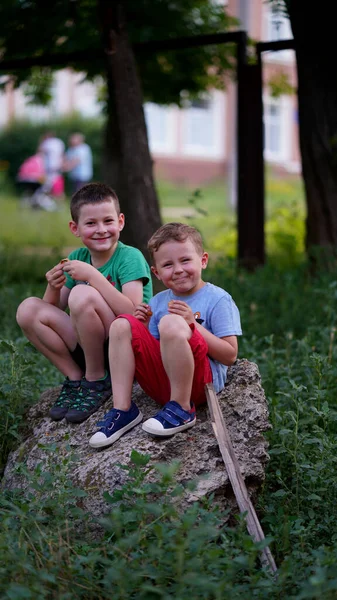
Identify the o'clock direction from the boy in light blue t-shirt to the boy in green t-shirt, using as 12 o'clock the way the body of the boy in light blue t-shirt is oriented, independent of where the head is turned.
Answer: The boy in green t-shirt is roughly at 3 o'clock from the boy in light blue t-shirt.

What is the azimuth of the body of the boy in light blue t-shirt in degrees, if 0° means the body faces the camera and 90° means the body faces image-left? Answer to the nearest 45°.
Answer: approximately 45°

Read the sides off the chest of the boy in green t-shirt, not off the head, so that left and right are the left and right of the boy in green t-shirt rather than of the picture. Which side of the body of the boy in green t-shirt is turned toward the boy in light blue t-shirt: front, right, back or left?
left

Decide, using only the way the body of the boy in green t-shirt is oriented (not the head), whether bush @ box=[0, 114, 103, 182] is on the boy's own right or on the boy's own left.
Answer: on the boy's own right

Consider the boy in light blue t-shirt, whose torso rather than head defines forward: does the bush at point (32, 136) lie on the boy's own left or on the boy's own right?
on the boy's own right

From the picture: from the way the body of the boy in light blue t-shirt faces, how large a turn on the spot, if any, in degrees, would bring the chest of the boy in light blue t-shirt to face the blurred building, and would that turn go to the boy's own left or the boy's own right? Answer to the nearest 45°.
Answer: approximately 135° to the boy's own right

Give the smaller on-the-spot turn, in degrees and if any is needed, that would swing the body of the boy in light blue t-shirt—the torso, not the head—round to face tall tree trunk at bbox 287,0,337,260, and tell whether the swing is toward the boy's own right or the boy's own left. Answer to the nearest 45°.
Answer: approximately 135° to the boy's own right

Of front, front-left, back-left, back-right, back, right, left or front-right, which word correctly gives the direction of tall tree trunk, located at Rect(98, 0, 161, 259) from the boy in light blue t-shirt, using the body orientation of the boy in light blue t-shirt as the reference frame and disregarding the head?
back-right

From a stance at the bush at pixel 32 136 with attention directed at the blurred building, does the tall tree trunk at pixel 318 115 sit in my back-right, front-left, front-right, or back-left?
back-right

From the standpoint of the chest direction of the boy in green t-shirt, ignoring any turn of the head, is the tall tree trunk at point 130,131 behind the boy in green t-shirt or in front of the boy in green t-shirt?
behind

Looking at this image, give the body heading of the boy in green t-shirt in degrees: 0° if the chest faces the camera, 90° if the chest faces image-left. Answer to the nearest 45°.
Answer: approximately 45°

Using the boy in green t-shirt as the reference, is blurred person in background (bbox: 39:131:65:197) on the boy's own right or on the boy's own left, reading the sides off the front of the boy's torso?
on the boy's own right
